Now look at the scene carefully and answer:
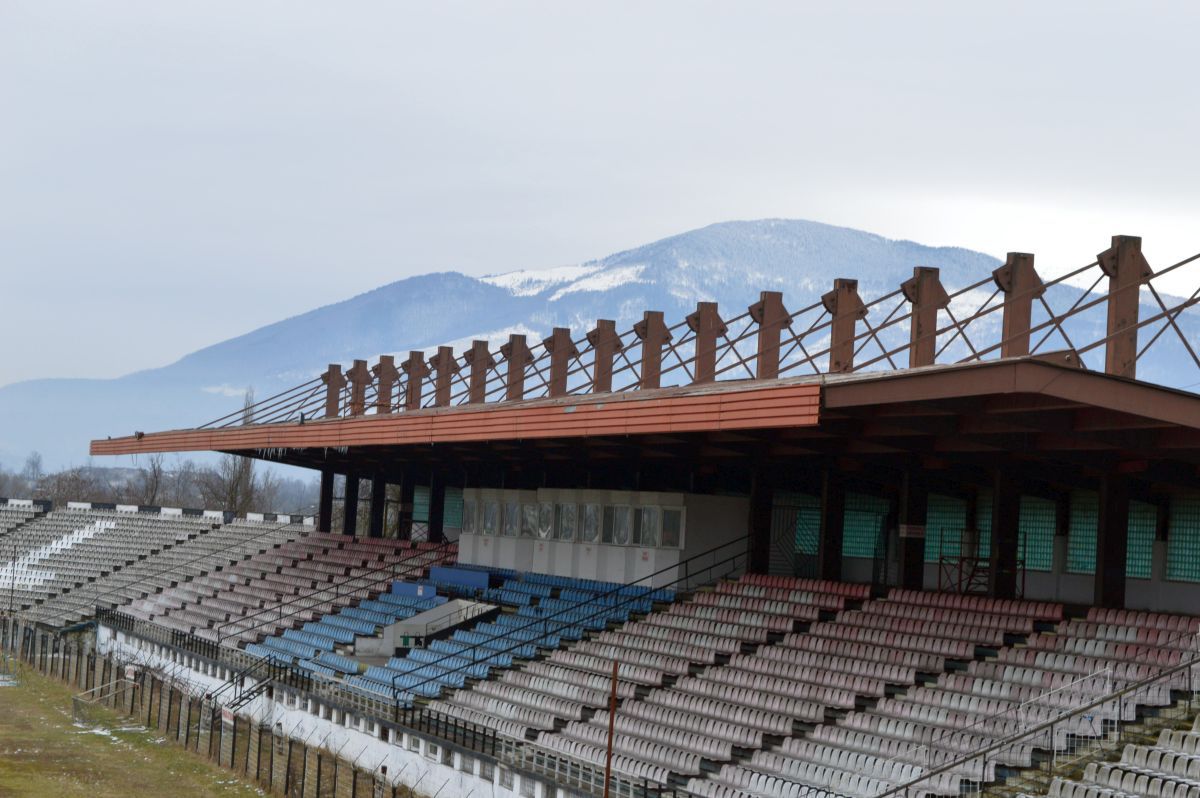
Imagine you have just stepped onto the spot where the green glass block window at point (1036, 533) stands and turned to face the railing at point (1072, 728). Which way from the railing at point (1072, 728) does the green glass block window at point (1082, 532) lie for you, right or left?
left

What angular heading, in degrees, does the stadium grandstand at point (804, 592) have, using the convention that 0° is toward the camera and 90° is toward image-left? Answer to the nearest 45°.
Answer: approximately 45°

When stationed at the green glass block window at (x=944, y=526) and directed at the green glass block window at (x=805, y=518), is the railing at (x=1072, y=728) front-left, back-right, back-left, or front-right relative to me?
back-left
